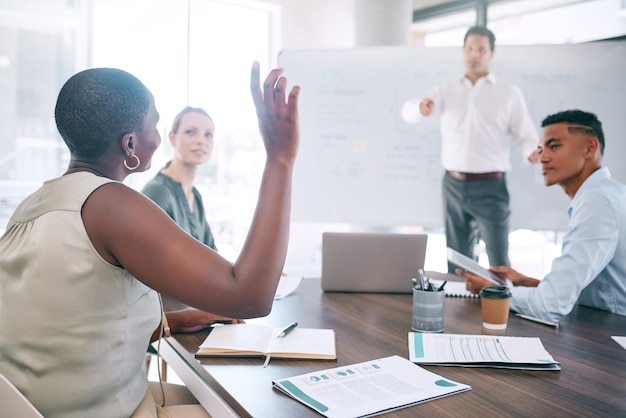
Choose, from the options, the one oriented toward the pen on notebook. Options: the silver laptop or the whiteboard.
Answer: the whiteboard

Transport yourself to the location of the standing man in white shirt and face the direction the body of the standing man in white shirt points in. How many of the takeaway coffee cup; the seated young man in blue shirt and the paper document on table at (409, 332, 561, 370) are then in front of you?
3

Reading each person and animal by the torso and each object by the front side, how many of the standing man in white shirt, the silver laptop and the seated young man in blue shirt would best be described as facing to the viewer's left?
1

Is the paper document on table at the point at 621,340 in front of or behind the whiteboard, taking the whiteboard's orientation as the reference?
in front

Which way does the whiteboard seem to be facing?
toward the camera

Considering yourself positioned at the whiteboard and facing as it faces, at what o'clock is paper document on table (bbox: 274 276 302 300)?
The paper document on table is roughly at 12 o'clock from the whiteboard.

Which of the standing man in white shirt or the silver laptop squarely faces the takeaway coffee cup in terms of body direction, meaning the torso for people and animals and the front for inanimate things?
the standing man in white shirt

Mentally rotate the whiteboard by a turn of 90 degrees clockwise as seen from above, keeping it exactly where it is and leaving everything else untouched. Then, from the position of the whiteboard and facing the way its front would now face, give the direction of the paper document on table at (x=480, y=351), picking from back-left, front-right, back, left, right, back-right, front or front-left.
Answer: left

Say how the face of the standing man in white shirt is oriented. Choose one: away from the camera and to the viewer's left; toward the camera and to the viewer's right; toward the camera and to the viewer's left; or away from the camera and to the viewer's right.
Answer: toward the camera and to the viewer's left

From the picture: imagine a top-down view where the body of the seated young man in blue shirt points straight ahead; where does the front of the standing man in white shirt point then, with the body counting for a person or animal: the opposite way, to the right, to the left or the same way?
to the left

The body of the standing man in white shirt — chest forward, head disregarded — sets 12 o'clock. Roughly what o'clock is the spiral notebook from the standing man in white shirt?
The spiral notebook is roughly at 12 o'clock from the standing man in white shirt.

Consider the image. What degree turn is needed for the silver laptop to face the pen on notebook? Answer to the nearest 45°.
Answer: approximately 180°

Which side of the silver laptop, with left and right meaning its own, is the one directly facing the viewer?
back

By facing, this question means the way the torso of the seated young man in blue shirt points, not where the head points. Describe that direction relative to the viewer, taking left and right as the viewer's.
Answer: facing to the left of the viewer

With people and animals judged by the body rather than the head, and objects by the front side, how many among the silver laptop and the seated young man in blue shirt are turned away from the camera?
1

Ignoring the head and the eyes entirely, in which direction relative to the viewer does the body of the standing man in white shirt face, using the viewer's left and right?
facing the viewer

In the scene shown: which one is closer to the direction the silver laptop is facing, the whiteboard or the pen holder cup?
the whiteboard
